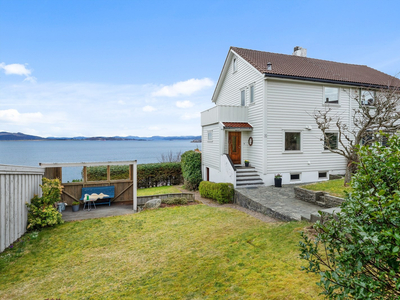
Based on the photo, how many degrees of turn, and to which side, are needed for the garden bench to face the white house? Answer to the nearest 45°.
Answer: approximately 90° to its left

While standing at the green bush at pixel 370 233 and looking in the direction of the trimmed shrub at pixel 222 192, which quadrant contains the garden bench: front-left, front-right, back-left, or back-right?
front-left

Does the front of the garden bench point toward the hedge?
no

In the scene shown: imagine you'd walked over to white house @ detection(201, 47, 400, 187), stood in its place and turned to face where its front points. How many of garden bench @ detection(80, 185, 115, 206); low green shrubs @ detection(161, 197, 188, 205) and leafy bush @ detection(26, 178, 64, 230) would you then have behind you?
0

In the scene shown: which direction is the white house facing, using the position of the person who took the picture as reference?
facing the viewer and to the left of the viewer

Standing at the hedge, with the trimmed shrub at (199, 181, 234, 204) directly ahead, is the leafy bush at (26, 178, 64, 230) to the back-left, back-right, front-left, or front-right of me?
front-right

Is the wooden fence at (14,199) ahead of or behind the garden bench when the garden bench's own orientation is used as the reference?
ahead

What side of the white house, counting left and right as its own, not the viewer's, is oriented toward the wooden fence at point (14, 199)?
front

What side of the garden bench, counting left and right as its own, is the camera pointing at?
front

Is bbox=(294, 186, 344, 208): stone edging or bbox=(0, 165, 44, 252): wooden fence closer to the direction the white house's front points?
the wooden fence

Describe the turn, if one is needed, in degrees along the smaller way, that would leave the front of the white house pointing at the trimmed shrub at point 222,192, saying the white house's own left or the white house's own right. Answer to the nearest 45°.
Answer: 0° — it already faces it

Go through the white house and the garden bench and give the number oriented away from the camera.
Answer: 0

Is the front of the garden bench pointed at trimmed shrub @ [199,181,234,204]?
no

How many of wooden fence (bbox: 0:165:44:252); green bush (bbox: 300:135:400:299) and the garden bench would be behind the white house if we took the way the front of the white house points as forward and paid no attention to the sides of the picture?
0

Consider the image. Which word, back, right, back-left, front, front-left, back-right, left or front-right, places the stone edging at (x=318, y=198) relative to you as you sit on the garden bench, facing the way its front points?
front-left

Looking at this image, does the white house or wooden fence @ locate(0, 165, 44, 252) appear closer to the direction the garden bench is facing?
the wooden fence

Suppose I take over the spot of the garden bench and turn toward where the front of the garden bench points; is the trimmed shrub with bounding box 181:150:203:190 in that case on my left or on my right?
on my left
